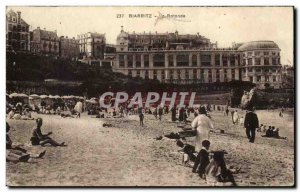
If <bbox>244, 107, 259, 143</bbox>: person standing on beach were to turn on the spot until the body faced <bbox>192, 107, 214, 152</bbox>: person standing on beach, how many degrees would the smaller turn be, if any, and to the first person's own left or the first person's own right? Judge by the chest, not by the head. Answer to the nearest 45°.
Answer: approximately 90° to the first person's own left

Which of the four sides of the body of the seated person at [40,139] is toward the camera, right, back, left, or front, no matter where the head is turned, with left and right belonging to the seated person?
right

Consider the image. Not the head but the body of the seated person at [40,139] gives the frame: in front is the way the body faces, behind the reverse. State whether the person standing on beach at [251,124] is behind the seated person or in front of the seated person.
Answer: in front

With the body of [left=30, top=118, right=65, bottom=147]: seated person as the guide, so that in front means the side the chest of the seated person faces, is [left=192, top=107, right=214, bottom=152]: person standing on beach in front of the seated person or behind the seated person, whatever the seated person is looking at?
in front
